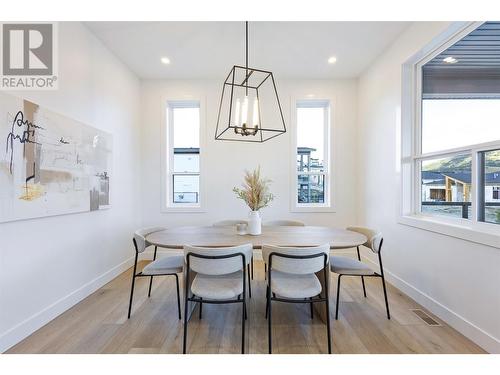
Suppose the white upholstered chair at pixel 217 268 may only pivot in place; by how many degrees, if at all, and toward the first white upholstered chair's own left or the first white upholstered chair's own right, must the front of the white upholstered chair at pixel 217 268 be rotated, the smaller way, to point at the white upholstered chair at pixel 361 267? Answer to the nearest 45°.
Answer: approximately 90° to the first white upholstered chair's own right

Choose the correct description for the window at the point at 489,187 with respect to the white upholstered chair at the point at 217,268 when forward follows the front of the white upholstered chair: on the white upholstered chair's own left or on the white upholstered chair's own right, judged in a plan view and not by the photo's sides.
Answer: on the white upholstered chair's own right

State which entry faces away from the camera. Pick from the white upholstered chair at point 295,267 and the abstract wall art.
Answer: the white upholstered chair

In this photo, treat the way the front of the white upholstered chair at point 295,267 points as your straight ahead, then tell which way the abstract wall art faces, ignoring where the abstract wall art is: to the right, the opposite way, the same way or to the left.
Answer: to the right

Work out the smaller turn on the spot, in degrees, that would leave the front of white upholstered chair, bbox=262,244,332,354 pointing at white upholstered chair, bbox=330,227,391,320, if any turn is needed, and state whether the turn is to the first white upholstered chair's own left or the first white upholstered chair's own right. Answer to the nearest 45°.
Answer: approximately 45° to the first white upholstered chair's own right

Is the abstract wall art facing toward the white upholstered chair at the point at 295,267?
yes

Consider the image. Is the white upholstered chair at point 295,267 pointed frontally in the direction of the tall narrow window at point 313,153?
yes

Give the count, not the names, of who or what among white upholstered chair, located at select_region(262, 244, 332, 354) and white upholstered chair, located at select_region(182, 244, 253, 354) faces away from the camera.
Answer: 2

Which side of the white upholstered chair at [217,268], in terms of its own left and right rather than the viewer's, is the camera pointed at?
back

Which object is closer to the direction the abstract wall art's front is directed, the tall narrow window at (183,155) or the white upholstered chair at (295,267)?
the white upholstered chair

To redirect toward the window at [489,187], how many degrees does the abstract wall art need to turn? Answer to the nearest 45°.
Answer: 0° — it already faces it

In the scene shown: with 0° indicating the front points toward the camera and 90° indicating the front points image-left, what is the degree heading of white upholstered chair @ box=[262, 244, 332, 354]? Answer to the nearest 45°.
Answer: approximately 180°

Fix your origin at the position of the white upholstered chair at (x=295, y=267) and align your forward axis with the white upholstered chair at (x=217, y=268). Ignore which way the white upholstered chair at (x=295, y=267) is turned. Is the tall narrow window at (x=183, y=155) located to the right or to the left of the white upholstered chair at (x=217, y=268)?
right

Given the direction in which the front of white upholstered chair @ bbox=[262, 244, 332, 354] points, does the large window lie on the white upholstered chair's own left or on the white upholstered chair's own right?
on the white upholstered chair's own right

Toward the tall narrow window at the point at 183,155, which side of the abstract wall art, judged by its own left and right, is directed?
left
